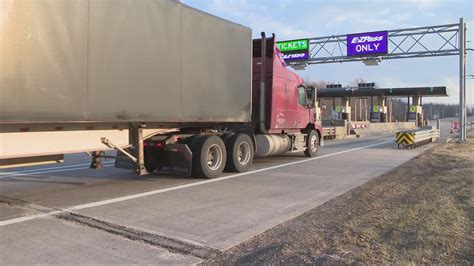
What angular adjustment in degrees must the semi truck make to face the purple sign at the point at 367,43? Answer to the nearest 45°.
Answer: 0° — it already faces it

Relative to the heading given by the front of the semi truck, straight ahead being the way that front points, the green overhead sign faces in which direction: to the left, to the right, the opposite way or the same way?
the opposite way

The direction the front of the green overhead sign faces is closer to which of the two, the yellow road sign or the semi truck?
the semi truck

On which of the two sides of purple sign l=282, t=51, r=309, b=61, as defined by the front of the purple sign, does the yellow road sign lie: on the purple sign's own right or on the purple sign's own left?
on the purple sign's own left

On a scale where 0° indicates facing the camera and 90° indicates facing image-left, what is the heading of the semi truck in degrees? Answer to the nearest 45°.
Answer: approximately 225°

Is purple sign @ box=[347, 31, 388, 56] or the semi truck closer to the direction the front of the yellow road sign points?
the semi truck

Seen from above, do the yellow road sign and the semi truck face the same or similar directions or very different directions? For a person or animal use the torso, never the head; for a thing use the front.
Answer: very different directions

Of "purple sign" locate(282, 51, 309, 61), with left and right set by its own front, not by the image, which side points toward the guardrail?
left

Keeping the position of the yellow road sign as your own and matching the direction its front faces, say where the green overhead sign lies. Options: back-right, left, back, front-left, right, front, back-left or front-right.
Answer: back-right

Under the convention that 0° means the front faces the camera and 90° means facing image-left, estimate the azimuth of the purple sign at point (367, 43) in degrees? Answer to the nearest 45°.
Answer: approximately 0°

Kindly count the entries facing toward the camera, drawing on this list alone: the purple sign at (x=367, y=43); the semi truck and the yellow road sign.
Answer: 2

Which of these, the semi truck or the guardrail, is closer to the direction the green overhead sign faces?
the semi truck

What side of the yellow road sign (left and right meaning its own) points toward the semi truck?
front

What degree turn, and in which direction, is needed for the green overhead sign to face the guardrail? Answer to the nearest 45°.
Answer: approximately 90° to its left
